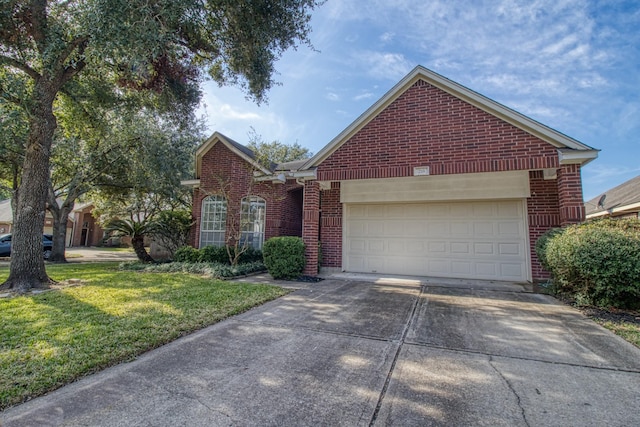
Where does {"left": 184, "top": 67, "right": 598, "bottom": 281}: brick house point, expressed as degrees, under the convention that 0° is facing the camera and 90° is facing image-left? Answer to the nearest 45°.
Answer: approximately 0°

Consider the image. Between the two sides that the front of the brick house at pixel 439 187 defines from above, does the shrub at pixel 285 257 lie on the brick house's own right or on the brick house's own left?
on the brick house's own right

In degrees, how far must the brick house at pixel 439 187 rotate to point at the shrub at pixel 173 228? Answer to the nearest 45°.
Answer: approximately 90° to its right

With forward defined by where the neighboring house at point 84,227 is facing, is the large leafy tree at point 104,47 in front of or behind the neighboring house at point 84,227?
in front

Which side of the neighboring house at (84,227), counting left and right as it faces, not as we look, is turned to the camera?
front

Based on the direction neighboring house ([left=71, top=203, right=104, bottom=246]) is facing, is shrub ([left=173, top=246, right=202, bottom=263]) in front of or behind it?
in front

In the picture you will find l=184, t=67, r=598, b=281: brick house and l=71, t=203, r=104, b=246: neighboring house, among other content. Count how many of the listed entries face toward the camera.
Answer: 2

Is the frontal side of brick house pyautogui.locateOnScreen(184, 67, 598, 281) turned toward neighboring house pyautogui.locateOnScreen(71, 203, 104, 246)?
no

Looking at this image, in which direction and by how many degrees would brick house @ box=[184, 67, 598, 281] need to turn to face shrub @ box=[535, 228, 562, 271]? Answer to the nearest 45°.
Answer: approximately 45° to its left

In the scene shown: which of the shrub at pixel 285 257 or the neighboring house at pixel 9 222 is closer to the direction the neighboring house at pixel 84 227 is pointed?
the shrub

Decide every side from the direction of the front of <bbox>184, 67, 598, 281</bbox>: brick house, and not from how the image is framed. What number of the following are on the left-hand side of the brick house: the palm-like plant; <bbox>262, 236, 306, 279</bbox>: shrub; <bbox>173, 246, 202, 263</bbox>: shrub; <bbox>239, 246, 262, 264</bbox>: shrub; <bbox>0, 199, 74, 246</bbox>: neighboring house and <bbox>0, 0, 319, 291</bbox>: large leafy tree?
0

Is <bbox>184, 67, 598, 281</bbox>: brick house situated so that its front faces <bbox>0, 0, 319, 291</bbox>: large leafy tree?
no

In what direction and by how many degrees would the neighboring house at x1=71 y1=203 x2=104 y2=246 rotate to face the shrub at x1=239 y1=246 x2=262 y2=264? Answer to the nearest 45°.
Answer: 0° — it already faces it

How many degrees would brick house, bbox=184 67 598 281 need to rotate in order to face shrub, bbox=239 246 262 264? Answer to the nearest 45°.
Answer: approximately 90° to its right

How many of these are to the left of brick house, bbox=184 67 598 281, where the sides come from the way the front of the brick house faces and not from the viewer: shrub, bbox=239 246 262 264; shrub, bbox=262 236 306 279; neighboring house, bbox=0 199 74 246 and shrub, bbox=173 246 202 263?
0

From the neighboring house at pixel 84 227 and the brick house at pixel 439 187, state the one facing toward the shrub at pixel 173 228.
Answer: the neighboring house
